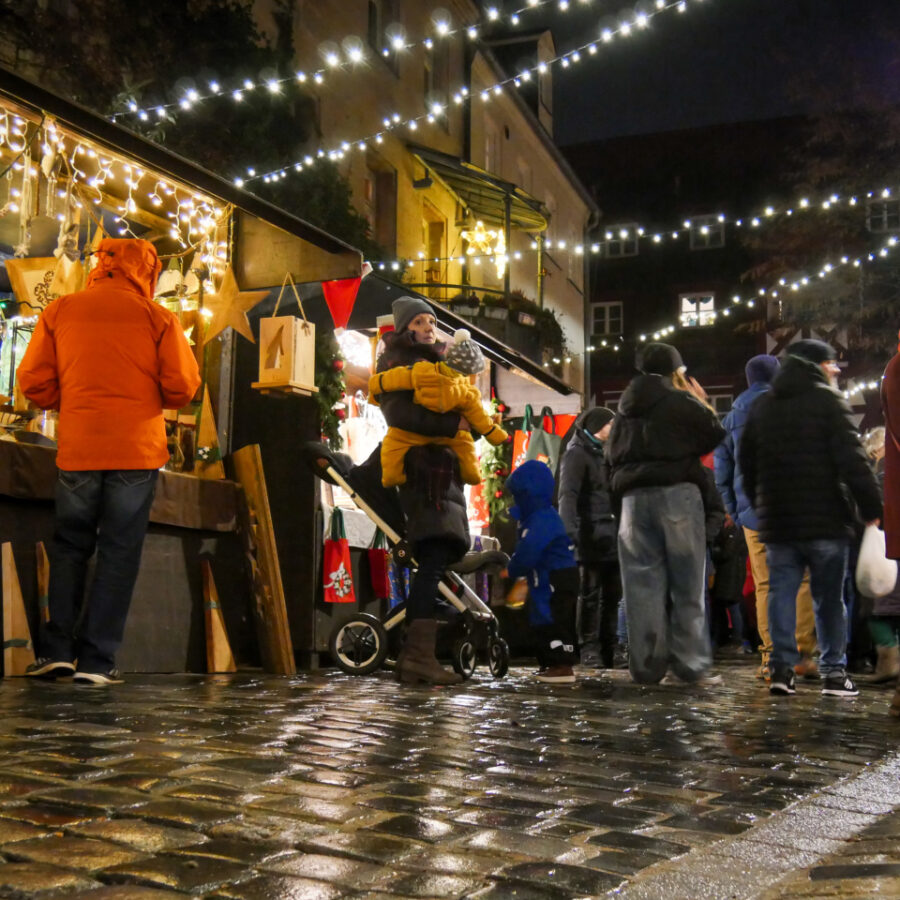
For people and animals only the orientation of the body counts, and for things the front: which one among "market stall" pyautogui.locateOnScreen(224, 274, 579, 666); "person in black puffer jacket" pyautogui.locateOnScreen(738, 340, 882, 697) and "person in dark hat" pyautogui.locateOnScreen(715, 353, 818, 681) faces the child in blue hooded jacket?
the market stall

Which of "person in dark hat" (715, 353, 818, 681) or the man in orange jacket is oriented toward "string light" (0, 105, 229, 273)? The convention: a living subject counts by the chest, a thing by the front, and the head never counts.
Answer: the man in orange jacket

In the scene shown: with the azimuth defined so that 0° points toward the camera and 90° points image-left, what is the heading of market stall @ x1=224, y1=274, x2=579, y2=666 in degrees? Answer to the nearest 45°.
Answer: approximately 315°

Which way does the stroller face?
to the viewer's right

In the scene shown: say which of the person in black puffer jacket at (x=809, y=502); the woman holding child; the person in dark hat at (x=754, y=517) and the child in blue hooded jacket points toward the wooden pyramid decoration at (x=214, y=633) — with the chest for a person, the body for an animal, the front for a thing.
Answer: the child in blue hooded jacket

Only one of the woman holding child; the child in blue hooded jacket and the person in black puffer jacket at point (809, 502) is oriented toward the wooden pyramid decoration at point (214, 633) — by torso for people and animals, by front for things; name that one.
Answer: the child in blue hooded jacket

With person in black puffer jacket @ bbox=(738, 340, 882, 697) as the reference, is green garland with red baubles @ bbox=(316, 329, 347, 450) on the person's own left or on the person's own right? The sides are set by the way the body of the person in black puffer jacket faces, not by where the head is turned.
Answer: on the person's own left

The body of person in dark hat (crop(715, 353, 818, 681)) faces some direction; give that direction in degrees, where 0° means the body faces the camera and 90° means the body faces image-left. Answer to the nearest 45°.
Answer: approximately 180°

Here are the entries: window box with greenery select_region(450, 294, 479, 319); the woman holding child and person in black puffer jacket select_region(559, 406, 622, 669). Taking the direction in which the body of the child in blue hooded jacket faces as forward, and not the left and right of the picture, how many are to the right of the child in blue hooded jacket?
2

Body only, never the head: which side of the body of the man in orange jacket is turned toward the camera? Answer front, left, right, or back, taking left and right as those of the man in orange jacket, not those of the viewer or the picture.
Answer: back

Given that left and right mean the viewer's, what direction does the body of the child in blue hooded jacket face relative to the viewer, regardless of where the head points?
facing to the left of the viewer
